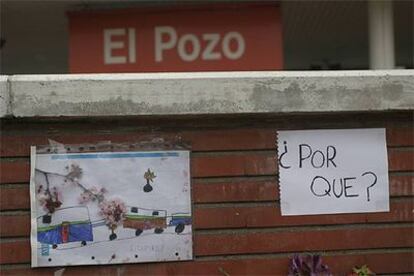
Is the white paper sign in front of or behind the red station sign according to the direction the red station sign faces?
in front

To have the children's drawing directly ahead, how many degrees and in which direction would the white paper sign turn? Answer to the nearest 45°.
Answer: approximately 90° to its right

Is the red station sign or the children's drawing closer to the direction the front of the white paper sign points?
the children's drawing

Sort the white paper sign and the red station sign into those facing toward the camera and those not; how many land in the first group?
2

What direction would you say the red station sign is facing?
toward the camera

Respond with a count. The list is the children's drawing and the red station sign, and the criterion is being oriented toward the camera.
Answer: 2

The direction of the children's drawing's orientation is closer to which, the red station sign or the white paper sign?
the white paper sign

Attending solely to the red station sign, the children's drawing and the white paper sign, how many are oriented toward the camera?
3

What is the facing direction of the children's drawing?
toward the camera

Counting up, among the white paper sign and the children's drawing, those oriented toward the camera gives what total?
2

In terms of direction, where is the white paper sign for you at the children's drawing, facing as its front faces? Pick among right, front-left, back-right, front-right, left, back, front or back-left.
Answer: left

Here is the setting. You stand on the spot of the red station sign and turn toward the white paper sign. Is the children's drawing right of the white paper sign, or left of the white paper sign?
right

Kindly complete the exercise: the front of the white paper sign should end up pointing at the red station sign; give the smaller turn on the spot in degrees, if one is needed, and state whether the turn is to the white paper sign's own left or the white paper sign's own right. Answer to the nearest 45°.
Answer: approximately 135° to the white paper sign's own right
